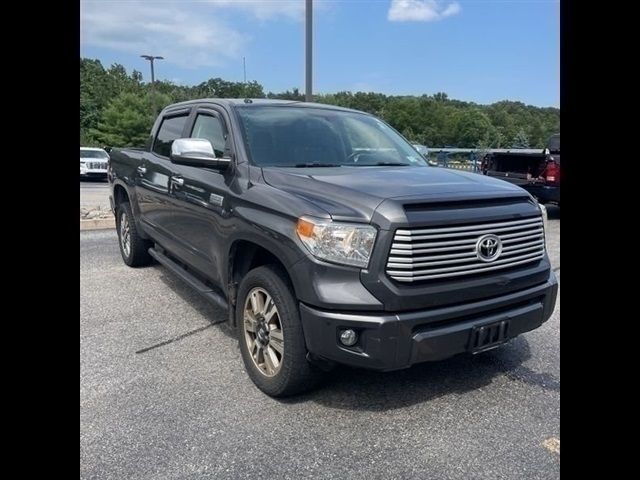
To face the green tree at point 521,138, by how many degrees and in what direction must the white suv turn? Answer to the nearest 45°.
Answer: approximately 90° to its left

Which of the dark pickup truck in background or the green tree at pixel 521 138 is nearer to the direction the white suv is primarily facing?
the dark pickup truck in background

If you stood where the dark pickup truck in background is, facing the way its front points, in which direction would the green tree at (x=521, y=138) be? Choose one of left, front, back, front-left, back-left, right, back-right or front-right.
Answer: front-left

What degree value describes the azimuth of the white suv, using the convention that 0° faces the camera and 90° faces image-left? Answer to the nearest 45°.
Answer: approximately 0°

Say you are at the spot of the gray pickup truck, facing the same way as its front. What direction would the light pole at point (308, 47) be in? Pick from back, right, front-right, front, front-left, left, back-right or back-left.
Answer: back-left

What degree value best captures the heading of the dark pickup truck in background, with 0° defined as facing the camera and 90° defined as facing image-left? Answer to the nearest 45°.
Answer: approximately 225°
